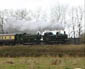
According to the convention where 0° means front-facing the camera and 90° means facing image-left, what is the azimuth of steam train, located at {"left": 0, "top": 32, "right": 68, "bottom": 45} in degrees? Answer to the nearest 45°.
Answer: approximately 270°
